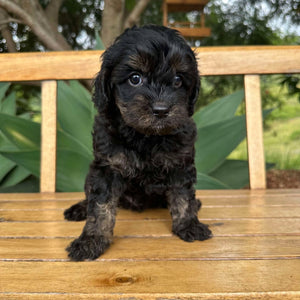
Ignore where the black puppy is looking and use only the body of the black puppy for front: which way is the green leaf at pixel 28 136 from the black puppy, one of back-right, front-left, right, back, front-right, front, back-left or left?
back-right

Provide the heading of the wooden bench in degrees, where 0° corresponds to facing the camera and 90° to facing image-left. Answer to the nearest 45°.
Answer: approximately 0°

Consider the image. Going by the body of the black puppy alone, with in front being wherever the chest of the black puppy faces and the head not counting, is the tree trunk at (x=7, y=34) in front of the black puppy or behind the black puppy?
behind

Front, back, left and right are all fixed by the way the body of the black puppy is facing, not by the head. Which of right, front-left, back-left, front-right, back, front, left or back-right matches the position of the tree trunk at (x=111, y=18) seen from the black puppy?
back

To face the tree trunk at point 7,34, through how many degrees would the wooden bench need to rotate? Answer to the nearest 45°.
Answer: approximately 135° to its right

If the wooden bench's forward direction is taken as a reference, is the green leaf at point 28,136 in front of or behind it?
behind

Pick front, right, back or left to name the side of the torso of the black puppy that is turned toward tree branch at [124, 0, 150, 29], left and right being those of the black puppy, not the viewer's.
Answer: back
